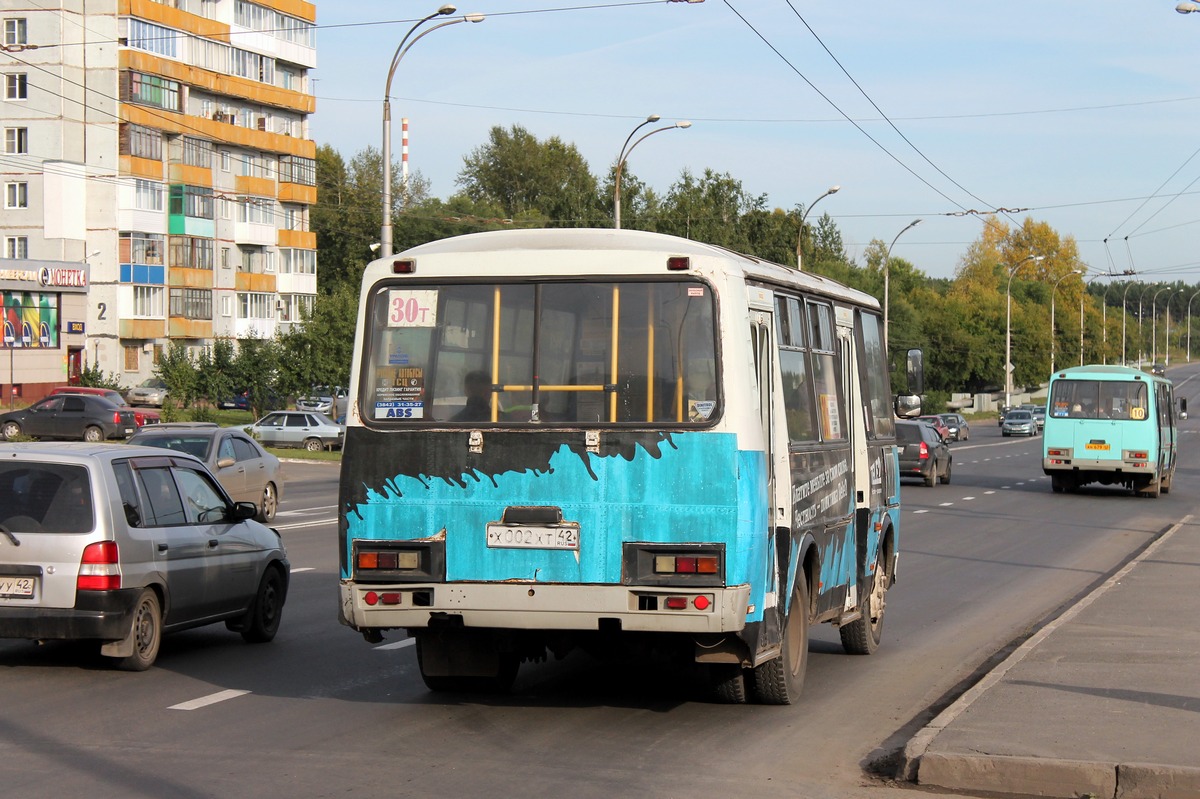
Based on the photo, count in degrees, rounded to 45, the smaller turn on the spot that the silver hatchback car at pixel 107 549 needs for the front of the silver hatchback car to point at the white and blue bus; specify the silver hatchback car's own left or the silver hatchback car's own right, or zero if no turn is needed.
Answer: approximately 90° to the silver hatchback car's own right

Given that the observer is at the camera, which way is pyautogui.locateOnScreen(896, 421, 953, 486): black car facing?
facing away from the viewer and to the right of the viewer

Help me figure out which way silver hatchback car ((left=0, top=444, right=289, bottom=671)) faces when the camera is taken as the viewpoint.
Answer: facing away from the viewer and to the right of the viewer

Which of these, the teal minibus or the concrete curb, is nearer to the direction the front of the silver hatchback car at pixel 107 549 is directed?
the teal minibus

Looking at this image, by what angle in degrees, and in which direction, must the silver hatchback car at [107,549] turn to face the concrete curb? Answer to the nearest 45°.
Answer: approximately 90° to its right

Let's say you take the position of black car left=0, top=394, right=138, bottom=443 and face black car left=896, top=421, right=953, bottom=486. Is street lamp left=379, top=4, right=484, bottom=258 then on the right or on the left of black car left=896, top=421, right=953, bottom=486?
right

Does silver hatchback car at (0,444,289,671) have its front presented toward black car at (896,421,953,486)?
yes

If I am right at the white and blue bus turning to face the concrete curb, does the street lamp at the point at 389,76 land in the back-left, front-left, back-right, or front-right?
back-left
